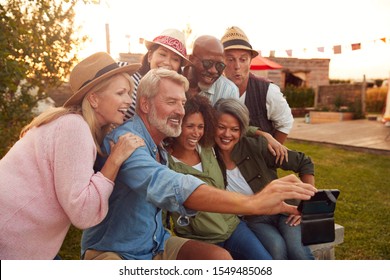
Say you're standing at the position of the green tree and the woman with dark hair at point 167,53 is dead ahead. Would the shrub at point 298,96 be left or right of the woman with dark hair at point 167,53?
left

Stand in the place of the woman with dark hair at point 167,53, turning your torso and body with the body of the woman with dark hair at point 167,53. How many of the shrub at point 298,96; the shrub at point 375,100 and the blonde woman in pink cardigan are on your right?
1

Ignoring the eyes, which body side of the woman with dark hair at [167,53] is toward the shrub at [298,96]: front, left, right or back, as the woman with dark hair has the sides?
left

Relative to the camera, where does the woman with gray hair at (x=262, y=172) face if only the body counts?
toward the camera

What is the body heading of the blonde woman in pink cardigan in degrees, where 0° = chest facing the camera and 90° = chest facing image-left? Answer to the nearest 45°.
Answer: approximately 270°

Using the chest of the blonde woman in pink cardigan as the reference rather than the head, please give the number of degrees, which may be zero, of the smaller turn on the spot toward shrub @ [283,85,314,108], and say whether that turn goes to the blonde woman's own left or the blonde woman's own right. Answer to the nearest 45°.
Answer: approximately 45° to the blonde woman's own left

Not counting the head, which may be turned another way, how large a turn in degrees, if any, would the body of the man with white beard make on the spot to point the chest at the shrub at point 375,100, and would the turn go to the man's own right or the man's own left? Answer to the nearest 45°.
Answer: approximately 90° to the man's own left

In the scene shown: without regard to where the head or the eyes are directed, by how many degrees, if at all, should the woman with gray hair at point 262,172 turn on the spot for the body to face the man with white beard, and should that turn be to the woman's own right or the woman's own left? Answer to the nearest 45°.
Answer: approximately 45° to the woman's own right

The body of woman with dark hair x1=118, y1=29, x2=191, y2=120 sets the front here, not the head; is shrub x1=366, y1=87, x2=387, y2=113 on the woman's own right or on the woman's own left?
on the woman's own left

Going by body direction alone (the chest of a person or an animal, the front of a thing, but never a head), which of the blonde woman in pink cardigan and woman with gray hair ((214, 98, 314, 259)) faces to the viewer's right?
the blonde woman in pink cardigan
